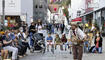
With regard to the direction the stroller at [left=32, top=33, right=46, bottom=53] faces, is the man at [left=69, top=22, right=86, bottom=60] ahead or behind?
ahead

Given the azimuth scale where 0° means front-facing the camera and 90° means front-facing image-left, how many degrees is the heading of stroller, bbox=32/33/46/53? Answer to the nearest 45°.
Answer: approximately 315°
